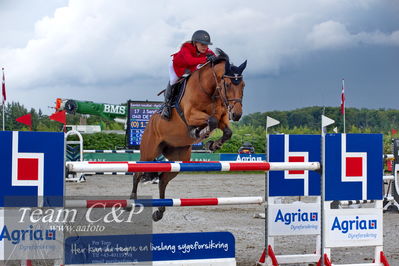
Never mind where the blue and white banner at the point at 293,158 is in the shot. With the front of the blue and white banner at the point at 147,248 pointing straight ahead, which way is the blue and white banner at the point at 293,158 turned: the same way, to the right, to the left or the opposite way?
the same way

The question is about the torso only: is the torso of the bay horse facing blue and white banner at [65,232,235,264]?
no

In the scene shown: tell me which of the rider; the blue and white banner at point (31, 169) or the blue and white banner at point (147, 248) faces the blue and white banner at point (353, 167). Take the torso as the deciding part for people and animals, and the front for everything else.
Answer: the rider

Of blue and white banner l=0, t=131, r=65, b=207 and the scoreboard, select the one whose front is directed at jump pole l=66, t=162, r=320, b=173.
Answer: the scoreboard

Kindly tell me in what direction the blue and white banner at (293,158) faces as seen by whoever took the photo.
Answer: facing the viewer

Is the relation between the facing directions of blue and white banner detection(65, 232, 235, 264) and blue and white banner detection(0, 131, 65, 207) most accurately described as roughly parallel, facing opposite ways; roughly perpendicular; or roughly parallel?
roughly parallel

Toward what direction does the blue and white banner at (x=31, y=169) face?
toward the camera

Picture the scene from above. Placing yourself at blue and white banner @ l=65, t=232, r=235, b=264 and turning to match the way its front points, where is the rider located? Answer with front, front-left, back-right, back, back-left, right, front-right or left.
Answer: back

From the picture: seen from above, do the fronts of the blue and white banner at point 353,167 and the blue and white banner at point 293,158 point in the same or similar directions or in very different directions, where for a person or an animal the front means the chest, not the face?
same or similar directions

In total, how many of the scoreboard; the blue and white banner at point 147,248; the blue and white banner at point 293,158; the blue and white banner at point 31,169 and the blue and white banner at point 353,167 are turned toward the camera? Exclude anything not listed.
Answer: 5

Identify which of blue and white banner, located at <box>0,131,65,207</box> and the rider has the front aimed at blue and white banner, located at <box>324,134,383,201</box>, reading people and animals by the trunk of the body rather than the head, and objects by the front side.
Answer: the rider

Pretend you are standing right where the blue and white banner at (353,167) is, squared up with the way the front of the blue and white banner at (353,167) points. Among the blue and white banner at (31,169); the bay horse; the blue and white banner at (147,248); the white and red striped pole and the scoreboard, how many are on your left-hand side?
0

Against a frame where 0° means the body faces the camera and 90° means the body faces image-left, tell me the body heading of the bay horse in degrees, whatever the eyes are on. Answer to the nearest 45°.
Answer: approximately 315°

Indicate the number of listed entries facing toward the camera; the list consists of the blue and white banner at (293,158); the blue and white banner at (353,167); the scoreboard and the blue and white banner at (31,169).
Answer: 4

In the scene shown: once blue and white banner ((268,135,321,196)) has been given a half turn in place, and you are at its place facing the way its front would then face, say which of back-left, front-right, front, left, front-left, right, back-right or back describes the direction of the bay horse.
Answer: front-left

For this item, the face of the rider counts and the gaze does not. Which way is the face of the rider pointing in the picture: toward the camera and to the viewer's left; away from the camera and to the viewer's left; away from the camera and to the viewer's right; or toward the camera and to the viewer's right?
toward the camera and to the viewer's right

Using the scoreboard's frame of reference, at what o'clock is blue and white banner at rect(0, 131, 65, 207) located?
The blue and white banner is roughly at 12 o'clock from the scoreboard.

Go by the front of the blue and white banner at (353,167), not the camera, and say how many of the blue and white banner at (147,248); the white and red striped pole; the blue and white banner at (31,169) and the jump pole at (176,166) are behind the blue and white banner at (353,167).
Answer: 0

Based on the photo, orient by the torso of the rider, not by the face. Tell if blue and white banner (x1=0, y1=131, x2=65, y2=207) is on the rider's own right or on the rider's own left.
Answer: on the rider's own right
